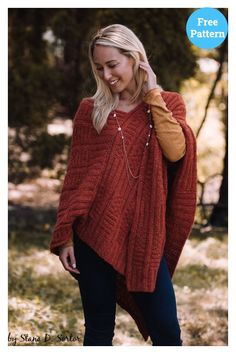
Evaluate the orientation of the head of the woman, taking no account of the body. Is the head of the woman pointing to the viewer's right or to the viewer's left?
to the viewer's left

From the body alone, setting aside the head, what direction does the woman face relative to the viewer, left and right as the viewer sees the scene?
facing the viewer
